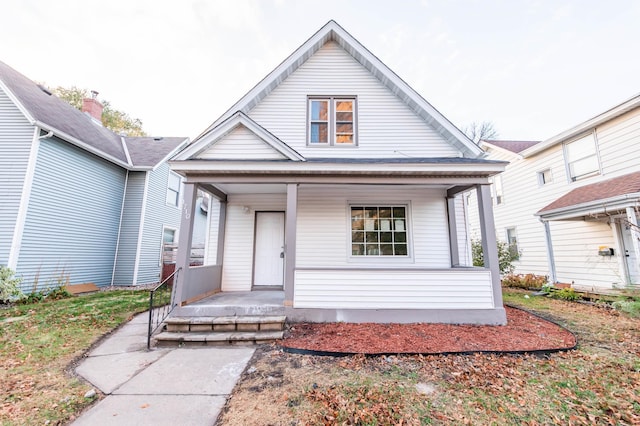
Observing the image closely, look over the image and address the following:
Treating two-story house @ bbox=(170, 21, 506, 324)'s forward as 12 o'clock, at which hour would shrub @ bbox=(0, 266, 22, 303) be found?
The shrub is roughly at 3 o'clock from the two-story house.

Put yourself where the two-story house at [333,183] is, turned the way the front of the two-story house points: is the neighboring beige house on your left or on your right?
on your left

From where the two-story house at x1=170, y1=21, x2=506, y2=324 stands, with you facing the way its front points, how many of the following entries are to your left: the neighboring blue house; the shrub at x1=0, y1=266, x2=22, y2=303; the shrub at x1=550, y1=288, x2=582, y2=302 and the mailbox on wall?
2

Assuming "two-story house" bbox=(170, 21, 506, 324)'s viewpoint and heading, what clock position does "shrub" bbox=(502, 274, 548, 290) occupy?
The shrub is roughly at 8 o'clock from the two-story house.

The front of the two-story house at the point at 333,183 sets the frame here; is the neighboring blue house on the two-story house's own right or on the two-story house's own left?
on the two-story house's own right

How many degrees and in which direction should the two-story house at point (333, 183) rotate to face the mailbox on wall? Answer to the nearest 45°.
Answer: approximately 90° to its left

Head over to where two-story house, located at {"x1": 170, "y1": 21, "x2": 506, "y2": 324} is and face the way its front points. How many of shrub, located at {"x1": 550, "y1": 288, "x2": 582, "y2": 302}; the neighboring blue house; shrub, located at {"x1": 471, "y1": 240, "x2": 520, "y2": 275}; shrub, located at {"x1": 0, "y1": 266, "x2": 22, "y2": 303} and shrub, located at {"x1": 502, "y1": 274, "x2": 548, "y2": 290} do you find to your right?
2

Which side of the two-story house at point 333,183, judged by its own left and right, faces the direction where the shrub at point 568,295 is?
left

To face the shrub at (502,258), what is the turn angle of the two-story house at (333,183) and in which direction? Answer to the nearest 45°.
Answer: approximately 135° to its left

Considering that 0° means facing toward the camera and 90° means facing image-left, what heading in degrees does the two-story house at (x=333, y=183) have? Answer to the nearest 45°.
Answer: approximately 0°
